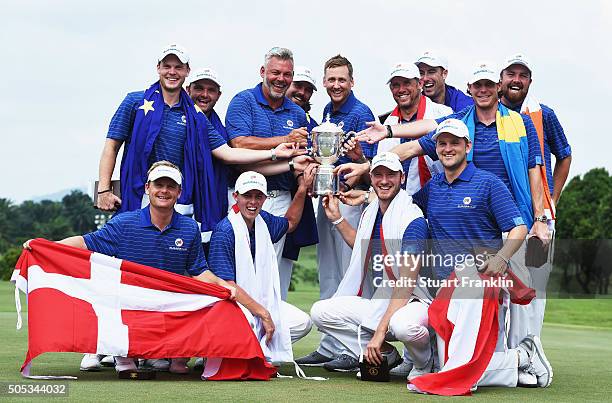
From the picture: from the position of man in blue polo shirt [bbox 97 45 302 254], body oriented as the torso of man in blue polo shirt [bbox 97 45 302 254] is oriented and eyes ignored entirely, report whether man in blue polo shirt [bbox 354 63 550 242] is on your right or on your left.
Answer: on your left

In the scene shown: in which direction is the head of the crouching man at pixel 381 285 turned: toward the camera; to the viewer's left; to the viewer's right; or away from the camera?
toward the camera

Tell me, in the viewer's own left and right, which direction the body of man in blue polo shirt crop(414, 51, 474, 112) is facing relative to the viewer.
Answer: facing the viewer and to the left of the viewer

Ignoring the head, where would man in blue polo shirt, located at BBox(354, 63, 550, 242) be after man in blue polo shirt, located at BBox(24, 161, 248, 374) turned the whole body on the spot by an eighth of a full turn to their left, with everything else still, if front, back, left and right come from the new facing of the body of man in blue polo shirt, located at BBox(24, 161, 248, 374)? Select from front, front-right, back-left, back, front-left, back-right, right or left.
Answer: front-left

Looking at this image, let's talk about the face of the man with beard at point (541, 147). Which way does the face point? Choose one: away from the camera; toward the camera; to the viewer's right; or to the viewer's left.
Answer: toward the camera

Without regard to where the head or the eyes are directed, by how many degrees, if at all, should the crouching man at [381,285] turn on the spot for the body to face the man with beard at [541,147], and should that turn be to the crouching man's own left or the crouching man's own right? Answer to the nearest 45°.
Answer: approximately 180°

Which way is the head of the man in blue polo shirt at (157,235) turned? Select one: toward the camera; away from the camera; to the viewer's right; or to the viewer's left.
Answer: toward the camera

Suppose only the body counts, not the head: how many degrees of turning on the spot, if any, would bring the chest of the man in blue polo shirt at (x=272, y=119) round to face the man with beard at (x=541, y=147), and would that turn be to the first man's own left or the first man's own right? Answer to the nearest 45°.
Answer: approximately 45° to the first man's own left

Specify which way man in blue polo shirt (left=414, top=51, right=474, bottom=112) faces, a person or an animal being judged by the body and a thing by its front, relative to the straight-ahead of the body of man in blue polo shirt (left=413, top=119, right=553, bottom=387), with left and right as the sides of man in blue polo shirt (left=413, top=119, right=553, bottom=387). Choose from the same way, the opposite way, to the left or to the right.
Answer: the same way

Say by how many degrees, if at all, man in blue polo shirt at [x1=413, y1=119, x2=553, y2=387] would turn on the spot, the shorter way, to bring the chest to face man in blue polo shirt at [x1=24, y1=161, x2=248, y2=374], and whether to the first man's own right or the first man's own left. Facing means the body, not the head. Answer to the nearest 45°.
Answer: approximately 45° to the first man's own right

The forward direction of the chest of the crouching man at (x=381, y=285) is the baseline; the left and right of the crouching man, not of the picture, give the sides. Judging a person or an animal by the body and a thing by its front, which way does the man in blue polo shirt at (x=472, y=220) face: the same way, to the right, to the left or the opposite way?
the same way

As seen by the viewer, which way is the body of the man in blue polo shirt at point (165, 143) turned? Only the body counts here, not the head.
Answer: toward the camera

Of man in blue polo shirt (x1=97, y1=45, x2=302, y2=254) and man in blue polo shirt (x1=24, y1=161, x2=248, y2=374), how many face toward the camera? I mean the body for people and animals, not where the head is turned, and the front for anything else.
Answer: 2

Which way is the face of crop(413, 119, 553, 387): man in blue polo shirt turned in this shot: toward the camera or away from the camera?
toward the camera
